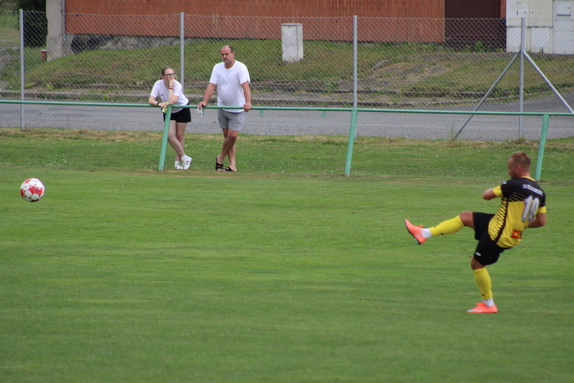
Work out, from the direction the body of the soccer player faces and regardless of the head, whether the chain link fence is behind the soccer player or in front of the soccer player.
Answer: in front

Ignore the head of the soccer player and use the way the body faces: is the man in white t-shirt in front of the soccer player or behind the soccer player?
in front

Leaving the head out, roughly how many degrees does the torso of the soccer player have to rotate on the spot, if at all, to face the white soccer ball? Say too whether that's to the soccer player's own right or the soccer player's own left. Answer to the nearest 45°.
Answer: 0° — they already face it

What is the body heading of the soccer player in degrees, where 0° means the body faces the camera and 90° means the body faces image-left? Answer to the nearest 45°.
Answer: approximately 135°
